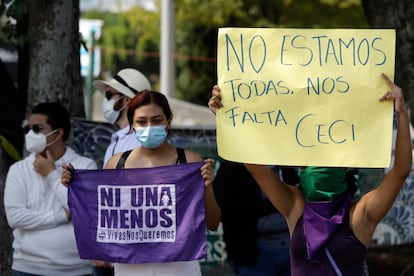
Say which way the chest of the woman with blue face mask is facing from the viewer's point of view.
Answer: toward the camera

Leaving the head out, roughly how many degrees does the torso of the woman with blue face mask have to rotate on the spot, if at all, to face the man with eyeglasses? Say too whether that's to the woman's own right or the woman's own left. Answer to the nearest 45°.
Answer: approximately 135° to the woman's own right

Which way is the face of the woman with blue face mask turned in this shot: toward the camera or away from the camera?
toward the camera

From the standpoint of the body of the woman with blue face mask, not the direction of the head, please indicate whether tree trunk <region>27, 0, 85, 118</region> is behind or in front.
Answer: behind

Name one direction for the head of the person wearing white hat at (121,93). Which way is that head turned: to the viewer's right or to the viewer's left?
to the viewer's left

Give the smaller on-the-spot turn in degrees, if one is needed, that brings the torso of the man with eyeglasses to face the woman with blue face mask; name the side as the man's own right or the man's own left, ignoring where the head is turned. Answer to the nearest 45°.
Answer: approximately 90° to the man's own left

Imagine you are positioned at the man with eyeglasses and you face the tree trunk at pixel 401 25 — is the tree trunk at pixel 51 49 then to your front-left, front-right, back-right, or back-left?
front-left

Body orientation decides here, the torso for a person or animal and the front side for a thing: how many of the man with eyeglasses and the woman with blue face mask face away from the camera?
0

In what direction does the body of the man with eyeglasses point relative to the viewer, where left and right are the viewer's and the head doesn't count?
facing the viewer and to the left of the viewer

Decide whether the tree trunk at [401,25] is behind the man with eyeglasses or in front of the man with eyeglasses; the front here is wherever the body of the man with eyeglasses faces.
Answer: behind
